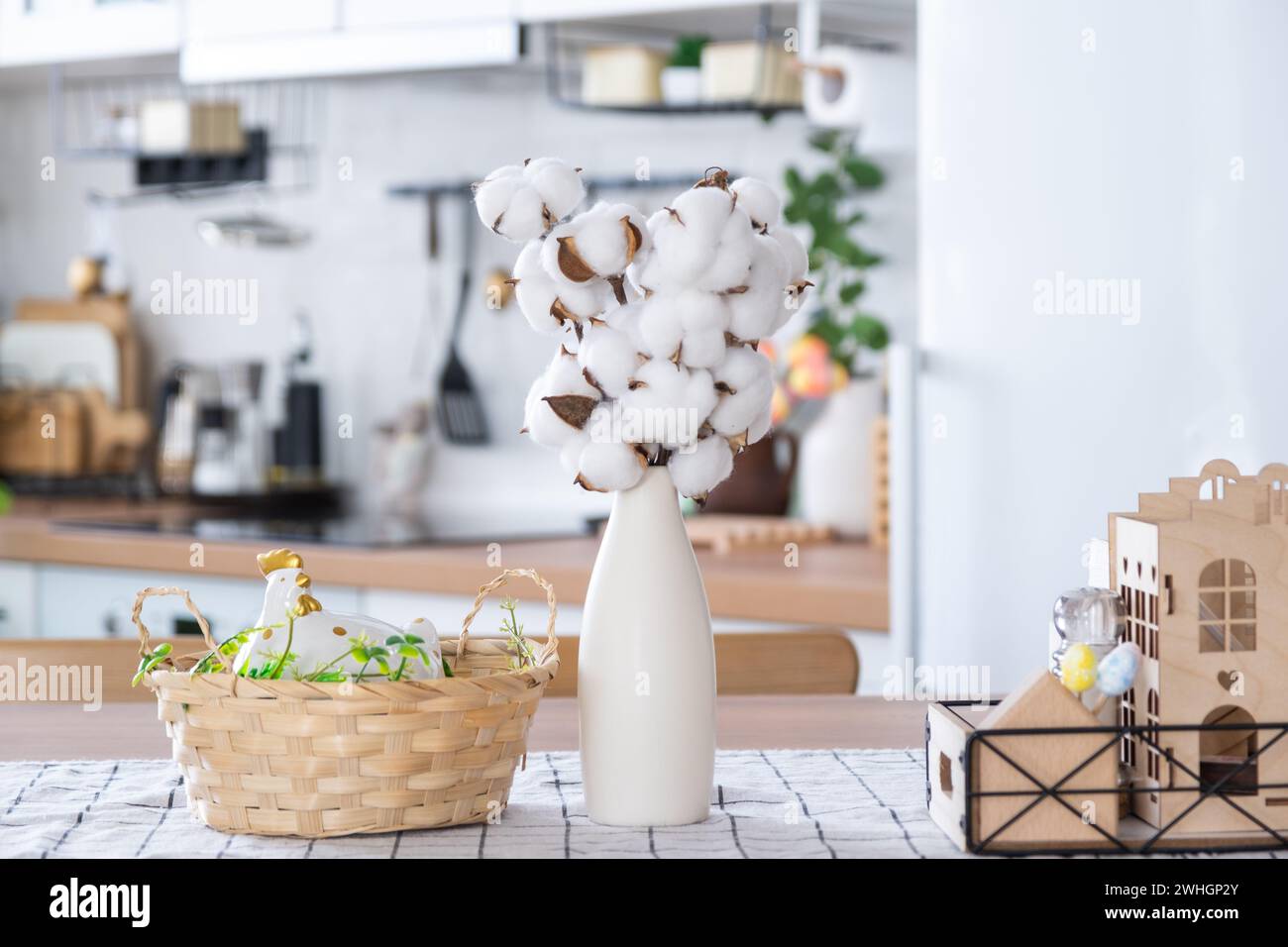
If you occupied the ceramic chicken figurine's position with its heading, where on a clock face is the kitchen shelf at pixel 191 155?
The kitchen shelf is roughly at 3 o'clock from the ceramic chicken figurine.

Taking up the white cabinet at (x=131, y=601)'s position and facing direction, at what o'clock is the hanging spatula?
The hanging spatula is roughly at 8 o'clock from the white cabinet.

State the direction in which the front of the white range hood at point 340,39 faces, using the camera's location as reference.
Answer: facing the viewer

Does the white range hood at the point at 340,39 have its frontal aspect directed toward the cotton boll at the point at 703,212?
yes

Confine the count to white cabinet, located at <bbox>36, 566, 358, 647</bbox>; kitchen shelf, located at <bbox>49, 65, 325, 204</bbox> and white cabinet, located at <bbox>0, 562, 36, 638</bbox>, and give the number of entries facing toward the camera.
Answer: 3

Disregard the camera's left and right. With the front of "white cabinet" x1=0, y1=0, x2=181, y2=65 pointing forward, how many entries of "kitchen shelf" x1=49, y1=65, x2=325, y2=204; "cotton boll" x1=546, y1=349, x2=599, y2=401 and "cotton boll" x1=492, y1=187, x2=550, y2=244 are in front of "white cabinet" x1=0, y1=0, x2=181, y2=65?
2

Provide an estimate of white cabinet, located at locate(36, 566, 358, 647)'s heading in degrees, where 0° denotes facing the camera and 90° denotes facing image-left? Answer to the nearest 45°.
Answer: approximately 0°

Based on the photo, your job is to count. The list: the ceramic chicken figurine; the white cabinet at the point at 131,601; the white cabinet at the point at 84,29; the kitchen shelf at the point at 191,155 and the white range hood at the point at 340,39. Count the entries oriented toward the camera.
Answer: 4

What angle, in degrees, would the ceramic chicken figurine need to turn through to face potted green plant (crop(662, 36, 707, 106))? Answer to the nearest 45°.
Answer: approximately 90° to its right

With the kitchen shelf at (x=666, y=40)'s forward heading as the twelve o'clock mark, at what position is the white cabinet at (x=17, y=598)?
The white cabinet is roughly at 3 o'clock from the kitchen shelf.

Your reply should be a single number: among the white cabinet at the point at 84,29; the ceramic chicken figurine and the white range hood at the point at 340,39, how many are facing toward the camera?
2

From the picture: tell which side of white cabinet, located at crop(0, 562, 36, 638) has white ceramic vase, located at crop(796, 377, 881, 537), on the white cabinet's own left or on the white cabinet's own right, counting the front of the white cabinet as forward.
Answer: on the white cabinet's own left

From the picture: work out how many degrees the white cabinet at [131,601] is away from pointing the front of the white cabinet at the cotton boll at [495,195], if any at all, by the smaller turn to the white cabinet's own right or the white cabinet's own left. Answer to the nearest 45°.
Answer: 0° — it already faces it

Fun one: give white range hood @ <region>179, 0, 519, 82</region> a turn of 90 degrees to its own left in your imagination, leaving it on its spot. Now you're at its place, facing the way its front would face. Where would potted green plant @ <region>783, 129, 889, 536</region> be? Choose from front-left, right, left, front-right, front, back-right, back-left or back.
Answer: front

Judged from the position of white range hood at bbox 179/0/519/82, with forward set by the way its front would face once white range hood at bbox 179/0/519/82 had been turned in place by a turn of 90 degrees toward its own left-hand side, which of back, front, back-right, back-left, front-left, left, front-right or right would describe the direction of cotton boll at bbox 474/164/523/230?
right

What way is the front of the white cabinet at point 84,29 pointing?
toward the camera

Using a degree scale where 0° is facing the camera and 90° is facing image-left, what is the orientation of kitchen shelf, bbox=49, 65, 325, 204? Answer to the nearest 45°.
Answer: approximately 0°
